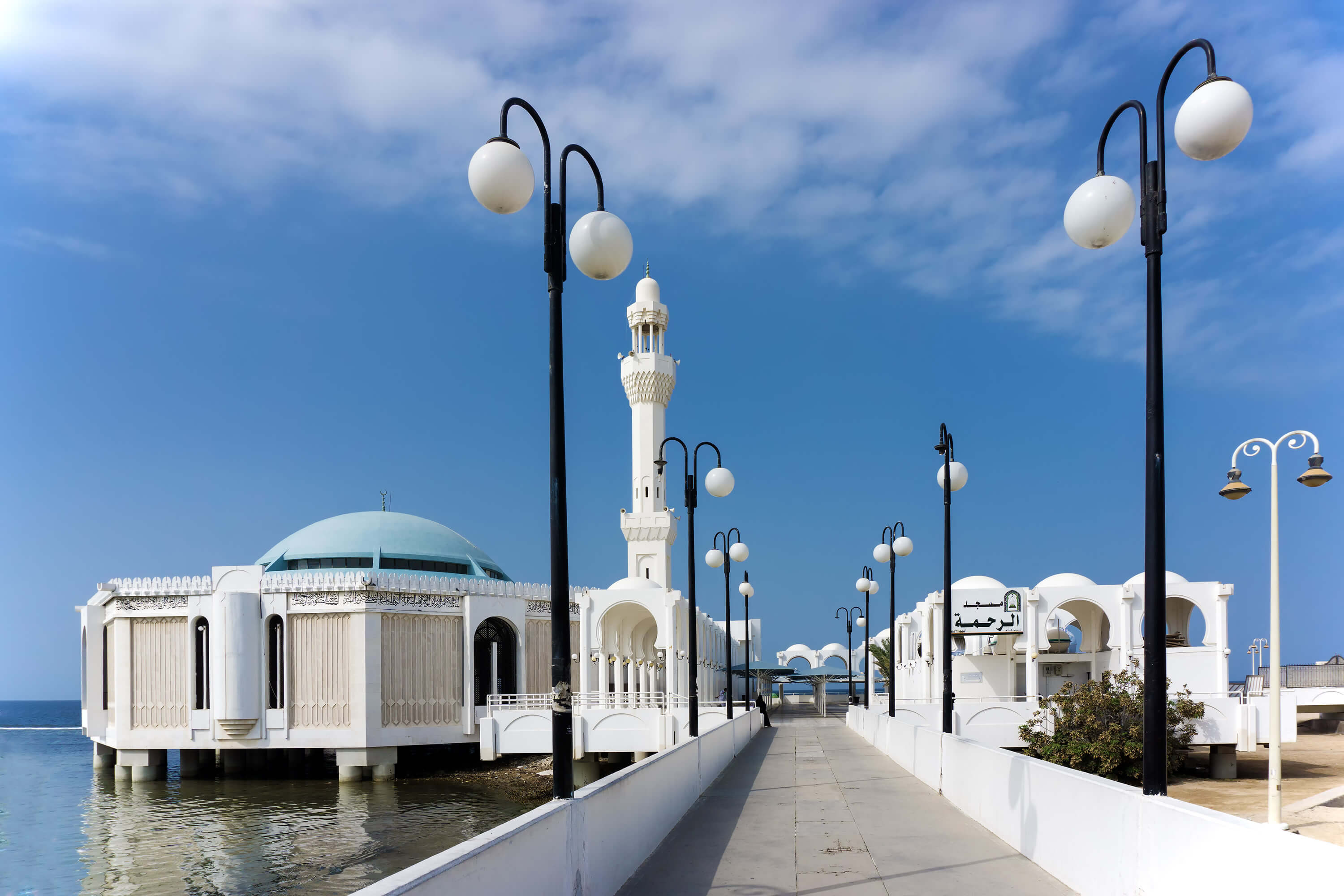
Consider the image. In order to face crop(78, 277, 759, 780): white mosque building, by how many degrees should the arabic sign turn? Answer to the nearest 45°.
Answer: approximately 45° to its right

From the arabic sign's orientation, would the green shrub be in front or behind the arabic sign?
in front

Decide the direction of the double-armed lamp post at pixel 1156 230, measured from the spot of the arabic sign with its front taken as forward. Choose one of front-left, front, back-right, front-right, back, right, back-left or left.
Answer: front

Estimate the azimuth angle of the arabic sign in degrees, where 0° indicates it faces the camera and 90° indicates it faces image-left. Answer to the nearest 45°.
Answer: approximately 0°

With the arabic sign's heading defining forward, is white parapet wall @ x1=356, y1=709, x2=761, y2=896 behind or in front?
in front

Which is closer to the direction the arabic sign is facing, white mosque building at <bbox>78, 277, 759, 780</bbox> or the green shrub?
the green shrub

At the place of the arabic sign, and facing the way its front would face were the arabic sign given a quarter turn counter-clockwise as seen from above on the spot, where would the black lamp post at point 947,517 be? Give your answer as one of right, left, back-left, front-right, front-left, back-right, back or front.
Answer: right

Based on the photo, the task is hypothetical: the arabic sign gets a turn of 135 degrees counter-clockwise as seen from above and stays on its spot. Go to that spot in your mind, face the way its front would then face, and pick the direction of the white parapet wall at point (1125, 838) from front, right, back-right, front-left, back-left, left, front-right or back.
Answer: back-right

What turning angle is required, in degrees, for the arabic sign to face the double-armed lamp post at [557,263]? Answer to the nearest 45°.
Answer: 0° — it already faces it

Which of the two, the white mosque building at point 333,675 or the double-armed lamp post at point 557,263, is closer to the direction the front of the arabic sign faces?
the double-armed lamp post

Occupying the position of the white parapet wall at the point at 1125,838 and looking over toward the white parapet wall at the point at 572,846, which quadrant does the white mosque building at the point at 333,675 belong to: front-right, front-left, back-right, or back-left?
front-right
